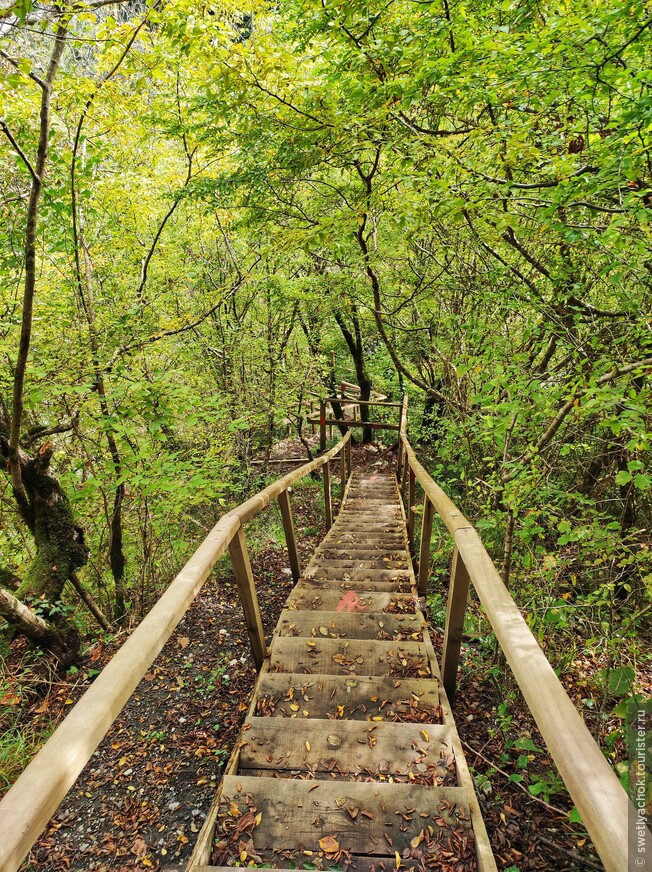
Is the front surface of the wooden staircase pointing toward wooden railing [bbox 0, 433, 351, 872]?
no

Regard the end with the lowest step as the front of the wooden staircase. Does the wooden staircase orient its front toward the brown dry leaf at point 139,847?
no

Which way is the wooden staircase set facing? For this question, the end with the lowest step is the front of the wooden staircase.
away from the camera
